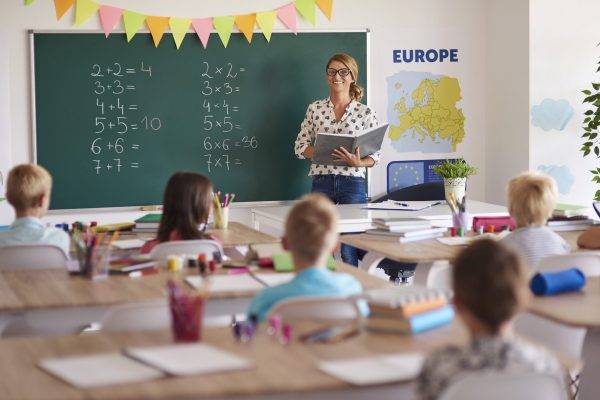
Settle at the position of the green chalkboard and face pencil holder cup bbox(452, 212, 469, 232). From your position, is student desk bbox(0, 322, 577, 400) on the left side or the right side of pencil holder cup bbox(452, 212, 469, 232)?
right

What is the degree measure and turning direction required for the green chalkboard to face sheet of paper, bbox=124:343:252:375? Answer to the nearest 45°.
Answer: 0° — it already faces it

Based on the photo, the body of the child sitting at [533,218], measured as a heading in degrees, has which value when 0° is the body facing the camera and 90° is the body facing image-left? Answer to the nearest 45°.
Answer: approximately 180°

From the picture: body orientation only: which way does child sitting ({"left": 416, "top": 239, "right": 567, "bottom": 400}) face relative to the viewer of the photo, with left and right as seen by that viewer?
facing away from the viewer

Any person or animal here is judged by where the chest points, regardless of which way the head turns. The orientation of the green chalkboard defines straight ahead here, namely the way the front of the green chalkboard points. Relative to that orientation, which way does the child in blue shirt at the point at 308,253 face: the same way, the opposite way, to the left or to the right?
the opposite way

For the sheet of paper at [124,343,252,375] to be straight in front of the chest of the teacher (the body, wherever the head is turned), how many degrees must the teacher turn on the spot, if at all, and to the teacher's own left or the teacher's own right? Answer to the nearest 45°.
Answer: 0° — they already face it

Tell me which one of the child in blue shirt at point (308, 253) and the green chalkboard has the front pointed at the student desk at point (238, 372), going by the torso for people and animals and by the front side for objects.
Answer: the green chalkboard

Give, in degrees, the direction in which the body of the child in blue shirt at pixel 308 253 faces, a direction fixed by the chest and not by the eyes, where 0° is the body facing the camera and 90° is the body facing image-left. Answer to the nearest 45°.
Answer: approximately 180°

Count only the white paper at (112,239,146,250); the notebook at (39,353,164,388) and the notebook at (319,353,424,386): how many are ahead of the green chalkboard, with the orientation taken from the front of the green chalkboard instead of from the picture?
3

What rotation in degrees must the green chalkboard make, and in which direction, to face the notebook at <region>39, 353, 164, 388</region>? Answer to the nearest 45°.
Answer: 0° — it already faces it
